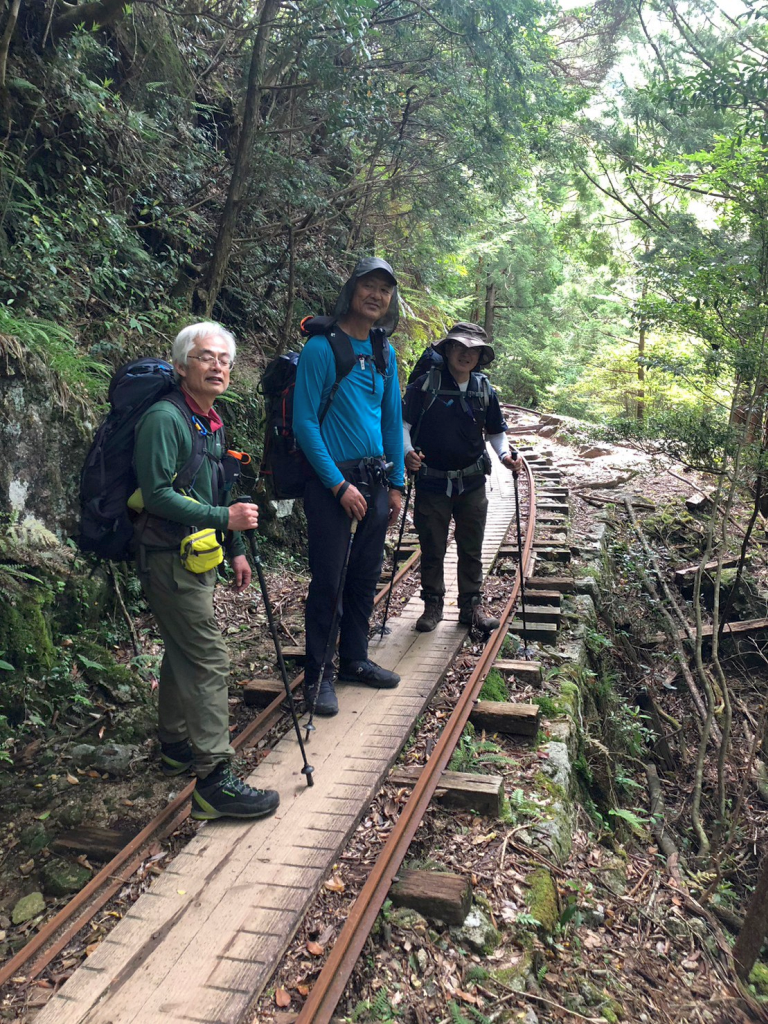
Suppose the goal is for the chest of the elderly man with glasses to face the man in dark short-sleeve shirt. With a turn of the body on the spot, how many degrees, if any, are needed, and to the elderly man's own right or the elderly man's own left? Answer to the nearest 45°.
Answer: approximately 90° to the elderly man's own left

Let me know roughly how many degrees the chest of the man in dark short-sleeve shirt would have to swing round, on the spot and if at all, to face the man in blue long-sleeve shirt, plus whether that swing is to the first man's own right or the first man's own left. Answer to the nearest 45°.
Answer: approximately 45° to the first man's own right

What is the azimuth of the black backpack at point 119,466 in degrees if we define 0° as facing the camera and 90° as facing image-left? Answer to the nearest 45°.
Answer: approximately 90°

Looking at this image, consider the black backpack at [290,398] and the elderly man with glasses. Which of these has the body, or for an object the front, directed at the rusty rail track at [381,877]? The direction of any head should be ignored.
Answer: the elderly man with glasses

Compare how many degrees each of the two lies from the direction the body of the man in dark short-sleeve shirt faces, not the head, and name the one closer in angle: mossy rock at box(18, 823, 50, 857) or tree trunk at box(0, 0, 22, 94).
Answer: the mossy rock

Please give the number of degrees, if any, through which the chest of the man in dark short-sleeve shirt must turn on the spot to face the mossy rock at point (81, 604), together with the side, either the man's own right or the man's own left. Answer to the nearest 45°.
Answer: approximately 90° to the man's own right

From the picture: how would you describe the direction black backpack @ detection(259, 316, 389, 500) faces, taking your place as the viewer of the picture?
facing away from the viewer and to the left of the viewer

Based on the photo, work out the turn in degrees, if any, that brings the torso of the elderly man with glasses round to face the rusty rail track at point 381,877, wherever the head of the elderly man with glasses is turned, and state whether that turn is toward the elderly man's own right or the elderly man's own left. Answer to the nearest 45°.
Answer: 0° — they already face it

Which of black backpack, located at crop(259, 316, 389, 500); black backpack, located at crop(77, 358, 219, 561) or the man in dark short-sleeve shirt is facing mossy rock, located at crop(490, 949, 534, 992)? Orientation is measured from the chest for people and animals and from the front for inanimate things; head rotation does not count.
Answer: the man in dark short-sleeve shirt
